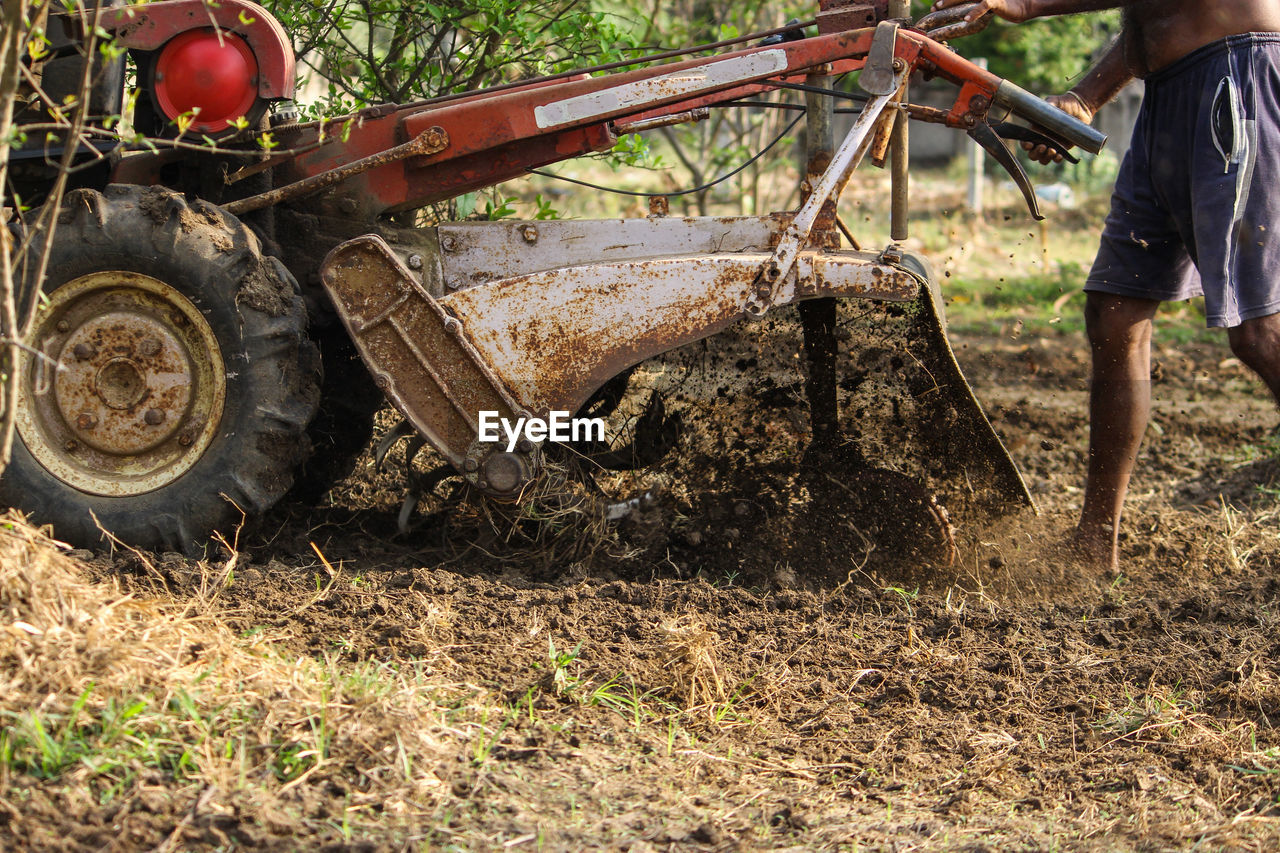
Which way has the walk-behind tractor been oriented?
to the viewer's left

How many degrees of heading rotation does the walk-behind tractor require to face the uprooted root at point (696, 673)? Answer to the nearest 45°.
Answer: approximately 135° to its left
